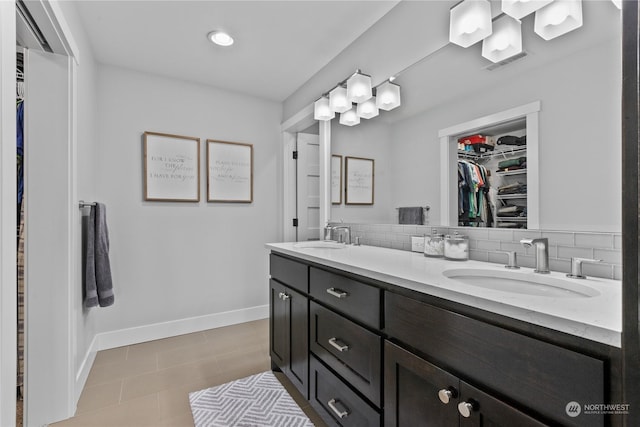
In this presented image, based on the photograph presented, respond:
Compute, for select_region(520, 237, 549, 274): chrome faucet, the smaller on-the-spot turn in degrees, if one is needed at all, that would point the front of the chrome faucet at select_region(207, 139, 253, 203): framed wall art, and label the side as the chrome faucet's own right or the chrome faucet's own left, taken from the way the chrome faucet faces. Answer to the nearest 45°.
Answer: approximately 45° to the chrome faucet's own right

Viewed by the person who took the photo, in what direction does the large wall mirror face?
facing the viewer and to the left of the viewer

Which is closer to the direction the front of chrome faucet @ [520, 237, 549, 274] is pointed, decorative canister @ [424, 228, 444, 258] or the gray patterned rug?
the gray patterned rug

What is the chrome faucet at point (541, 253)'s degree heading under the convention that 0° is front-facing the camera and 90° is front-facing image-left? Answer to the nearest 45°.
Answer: approximately 45°
